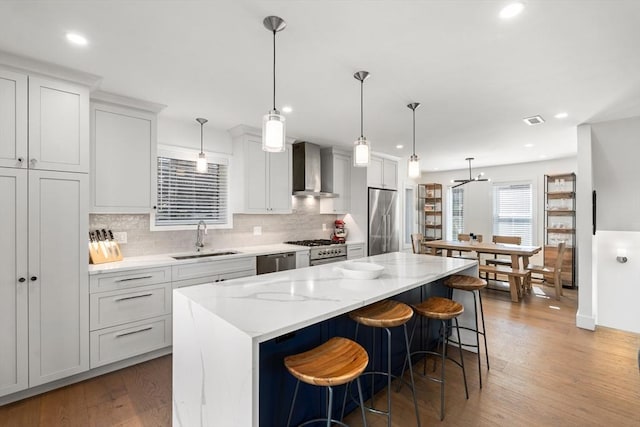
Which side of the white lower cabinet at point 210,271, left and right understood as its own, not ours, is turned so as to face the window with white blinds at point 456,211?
left

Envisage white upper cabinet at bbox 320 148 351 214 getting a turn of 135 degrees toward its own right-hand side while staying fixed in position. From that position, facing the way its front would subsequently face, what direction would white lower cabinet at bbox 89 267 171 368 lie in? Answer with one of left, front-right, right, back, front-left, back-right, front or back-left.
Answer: front-left

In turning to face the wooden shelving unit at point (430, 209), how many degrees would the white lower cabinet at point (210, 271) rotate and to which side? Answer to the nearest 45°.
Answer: approximately 90° to its left

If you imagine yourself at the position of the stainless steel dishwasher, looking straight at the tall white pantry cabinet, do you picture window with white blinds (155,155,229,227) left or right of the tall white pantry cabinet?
right

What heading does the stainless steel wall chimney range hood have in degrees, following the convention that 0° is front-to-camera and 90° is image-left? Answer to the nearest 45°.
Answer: approximately 315°

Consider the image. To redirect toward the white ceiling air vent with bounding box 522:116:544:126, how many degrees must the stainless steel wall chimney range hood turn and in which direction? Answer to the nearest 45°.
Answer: approximately 45° to its left

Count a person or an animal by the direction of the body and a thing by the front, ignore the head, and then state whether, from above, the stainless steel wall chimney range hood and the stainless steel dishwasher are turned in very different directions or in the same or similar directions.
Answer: same or similar directions

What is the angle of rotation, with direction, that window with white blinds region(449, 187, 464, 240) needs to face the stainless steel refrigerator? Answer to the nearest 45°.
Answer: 0° — it already faces it

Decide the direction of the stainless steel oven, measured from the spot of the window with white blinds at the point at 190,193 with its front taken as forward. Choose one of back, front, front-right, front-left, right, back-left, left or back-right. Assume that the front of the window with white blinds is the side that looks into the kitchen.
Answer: left

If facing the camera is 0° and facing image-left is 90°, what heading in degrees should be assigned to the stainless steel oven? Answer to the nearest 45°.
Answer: approximately 315°

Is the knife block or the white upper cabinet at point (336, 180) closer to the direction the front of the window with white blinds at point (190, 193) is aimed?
the knife block

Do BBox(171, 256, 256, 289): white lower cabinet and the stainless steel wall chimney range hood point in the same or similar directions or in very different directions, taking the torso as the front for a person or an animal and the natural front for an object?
same or similar directions

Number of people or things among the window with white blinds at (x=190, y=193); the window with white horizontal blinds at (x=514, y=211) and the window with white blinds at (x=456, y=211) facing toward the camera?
3

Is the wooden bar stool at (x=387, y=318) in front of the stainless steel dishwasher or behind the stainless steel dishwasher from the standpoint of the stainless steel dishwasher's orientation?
in front

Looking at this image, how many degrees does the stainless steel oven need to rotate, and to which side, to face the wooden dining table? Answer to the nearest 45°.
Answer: approximately 45° to its left

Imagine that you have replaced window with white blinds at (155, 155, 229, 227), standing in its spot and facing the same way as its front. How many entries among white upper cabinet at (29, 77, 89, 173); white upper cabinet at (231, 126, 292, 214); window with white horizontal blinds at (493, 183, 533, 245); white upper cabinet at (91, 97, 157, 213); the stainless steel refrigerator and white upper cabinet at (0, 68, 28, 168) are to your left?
3

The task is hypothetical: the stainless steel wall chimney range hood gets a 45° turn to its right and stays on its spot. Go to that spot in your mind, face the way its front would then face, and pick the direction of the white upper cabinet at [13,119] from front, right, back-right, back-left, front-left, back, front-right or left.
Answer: front-right

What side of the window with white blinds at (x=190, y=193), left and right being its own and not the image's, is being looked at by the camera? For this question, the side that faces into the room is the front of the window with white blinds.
front
